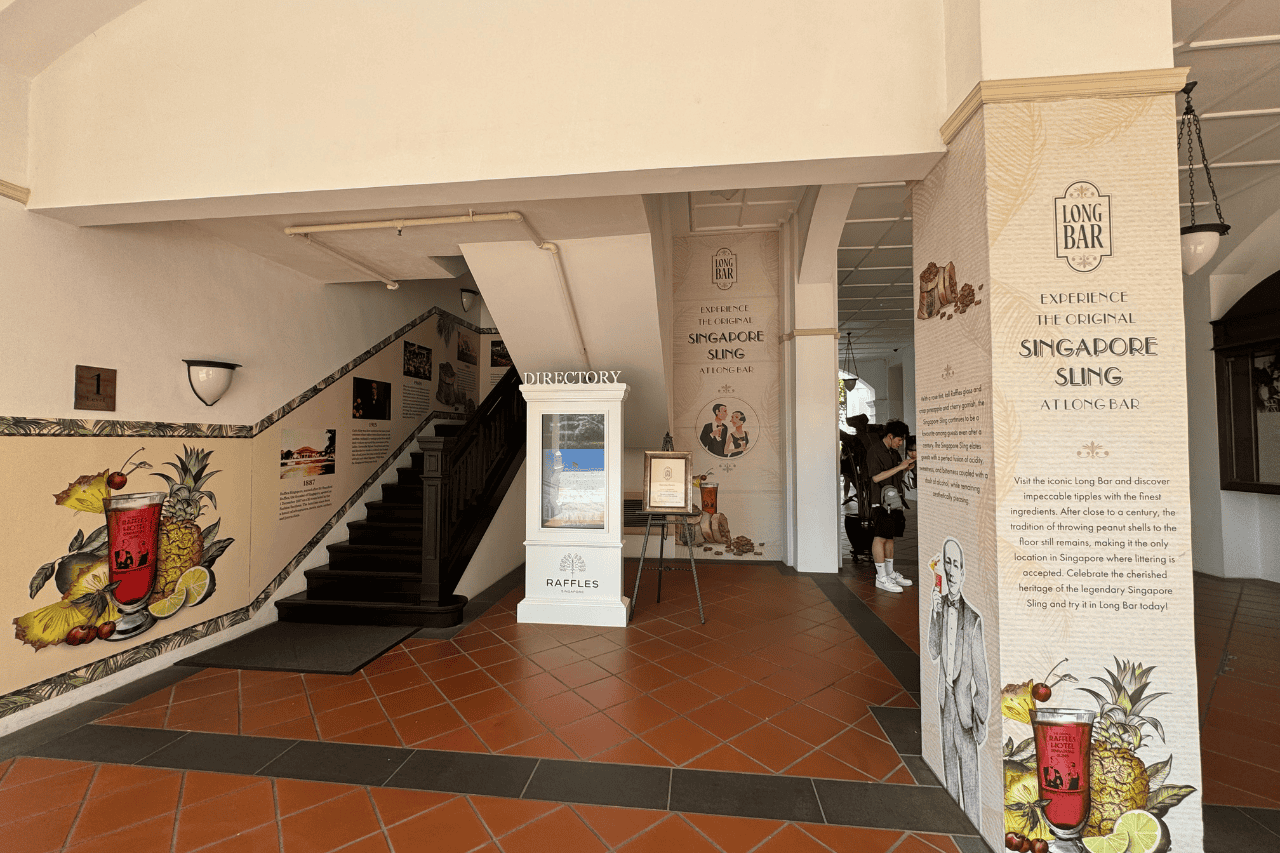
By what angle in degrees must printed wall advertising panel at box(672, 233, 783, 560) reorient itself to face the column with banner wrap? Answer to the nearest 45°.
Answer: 0° — it already faces it

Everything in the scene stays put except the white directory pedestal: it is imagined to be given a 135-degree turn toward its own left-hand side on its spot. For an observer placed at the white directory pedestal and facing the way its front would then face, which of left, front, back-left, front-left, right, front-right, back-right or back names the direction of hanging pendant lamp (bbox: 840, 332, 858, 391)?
front

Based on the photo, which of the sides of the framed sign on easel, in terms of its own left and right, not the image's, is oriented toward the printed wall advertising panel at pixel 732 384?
back

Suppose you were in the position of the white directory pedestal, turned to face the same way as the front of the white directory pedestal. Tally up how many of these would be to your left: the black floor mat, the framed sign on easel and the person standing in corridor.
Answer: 2

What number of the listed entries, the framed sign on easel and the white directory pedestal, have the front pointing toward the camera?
2

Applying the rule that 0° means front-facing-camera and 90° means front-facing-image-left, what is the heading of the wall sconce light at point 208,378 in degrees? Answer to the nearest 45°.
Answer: approximately 315°

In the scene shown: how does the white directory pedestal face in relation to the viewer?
toward the camera

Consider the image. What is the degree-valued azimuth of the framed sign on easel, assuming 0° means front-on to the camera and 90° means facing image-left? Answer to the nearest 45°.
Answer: approximately 0°

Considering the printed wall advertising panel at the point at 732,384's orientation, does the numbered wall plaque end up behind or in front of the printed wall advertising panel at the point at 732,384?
in front

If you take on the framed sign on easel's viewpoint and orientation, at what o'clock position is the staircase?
The staircase is roughly at 3 o'clock from the framed sign on easel.

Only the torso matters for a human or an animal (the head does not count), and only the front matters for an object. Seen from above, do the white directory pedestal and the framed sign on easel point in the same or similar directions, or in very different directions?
same or similar directions

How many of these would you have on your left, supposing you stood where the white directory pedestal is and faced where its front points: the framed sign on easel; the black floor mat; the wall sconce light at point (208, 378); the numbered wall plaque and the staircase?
1

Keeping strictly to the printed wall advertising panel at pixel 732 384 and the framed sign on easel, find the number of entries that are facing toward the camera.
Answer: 2

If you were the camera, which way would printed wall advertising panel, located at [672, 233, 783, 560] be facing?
facing the viewer

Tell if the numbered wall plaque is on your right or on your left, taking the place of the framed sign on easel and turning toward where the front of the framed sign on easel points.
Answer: on your right

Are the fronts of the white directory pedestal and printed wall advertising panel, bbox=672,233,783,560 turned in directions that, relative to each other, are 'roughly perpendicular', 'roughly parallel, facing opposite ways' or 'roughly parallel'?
roughly parallel

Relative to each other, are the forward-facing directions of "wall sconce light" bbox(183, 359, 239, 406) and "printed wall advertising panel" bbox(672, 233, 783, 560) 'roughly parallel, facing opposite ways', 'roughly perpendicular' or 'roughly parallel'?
roughly perpendicular
